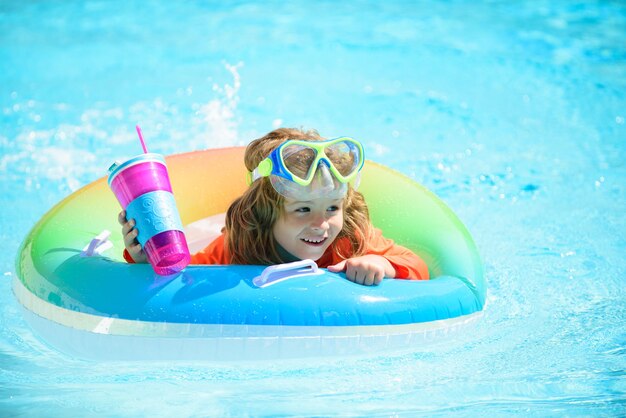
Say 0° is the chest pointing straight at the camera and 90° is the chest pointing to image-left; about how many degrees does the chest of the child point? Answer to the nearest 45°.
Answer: approximately 0°
